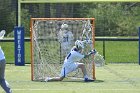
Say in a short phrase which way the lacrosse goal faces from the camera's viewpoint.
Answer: facing the viewer

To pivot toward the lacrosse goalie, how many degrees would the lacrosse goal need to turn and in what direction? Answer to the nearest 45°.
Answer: approximately 45° to its left
